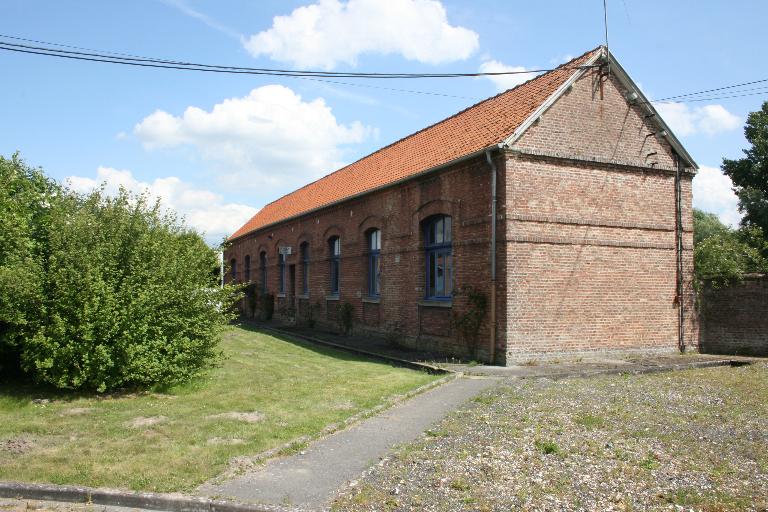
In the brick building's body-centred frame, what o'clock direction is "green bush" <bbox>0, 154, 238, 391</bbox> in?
The green bush is roughly at 12 o'clock from the brick building.

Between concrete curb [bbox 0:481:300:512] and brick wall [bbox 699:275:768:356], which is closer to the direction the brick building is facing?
the concrete curb

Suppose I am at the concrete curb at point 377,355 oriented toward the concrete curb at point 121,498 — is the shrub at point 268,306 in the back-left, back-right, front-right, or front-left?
back-right

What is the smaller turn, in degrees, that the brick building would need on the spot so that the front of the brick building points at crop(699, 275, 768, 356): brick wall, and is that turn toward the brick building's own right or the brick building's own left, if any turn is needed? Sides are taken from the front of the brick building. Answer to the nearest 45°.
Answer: approximately 135° to the brick building's own left

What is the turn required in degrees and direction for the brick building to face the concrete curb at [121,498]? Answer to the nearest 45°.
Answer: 0° — it already faces it

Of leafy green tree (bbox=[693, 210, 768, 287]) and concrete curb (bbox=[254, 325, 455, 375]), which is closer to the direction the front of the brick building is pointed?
the concrete curb

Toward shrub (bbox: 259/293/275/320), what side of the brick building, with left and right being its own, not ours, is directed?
right

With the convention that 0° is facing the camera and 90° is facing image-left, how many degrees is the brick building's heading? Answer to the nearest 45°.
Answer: approximately 45°
